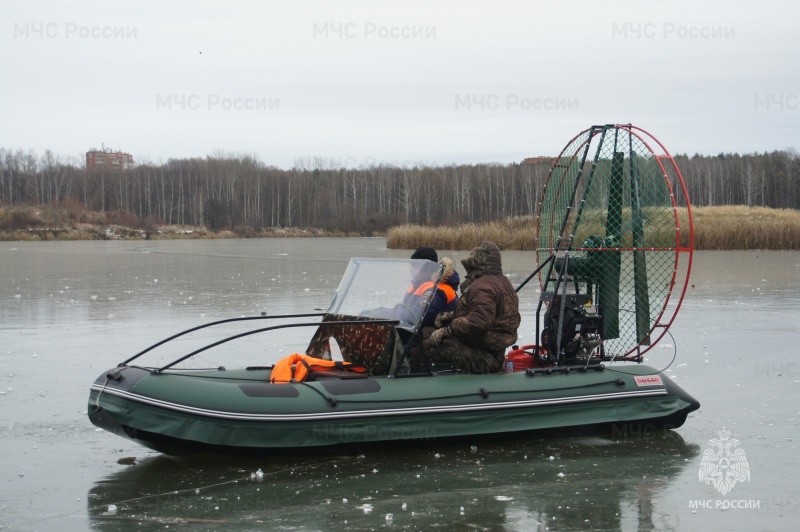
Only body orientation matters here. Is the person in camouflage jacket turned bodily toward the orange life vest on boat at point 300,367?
yes

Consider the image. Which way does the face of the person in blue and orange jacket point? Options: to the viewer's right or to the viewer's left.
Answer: to the viewer's left

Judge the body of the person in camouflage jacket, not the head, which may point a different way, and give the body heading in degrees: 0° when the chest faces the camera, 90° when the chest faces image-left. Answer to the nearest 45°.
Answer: approximately 90°
